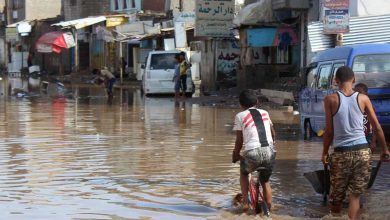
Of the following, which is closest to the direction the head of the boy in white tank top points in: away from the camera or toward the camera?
away from the camera

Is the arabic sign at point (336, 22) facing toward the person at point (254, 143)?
yes

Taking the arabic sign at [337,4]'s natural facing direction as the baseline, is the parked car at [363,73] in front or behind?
in front

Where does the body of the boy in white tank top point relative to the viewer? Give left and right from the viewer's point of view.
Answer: facing away from the viewer

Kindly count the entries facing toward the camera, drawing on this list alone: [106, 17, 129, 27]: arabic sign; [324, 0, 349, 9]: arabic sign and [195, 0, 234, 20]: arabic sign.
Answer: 3

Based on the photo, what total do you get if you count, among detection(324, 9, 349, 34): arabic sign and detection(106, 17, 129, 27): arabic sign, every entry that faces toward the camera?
2

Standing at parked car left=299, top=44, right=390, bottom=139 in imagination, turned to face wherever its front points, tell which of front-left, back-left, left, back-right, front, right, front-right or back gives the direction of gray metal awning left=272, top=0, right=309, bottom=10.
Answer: front-right

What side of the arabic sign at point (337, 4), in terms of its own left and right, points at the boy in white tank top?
front

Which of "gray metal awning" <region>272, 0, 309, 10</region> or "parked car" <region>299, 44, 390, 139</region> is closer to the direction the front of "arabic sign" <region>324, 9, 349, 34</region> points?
the parked car
